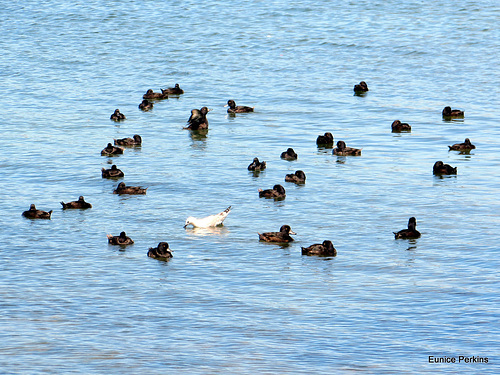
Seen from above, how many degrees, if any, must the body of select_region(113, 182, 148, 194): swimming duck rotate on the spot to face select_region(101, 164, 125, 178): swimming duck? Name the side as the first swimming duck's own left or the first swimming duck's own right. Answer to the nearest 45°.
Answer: approximately 90° to the first swimming duck's own right

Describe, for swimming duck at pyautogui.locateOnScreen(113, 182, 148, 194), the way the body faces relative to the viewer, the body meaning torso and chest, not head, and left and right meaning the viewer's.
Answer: facing to the left of the viewer

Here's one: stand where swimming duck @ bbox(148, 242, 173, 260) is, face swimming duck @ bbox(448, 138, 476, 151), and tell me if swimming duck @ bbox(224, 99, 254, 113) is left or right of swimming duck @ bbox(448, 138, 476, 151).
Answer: left

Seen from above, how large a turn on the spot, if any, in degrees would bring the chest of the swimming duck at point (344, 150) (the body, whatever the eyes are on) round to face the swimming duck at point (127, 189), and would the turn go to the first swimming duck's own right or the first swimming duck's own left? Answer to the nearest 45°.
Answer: approximately 45° to the first swimming duck's own left

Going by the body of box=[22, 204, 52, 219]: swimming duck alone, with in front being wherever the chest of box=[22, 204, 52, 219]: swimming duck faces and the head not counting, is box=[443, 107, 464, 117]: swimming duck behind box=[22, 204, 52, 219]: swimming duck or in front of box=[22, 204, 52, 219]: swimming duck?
behind

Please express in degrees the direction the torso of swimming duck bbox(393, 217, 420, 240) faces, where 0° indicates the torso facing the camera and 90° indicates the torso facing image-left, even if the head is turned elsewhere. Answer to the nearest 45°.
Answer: approximately 270°

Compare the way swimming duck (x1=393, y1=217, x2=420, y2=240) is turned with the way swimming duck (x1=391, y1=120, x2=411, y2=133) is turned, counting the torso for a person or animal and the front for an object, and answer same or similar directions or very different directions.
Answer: very different directions

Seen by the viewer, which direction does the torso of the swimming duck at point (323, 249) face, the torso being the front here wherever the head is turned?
to the viewer's right

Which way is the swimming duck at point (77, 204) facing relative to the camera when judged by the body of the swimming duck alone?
to the viewer's right

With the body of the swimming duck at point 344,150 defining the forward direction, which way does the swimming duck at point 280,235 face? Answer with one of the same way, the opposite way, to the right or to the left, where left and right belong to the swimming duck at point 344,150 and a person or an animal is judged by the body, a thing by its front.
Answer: the opposite way

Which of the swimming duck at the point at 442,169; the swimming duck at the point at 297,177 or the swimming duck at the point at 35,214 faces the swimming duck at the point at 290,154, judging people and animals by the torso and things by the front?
the swimming duck at the point at 442,169

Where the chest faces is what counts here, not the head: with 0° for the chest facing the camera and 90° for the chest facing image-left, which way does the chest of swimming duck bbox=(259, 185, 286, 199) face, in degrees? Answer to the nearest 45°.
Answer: approximately 270°

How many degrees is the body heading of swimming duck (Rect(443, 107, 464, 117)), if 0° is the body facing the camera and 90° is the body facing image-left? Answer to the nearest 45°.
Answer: approximately 90°
